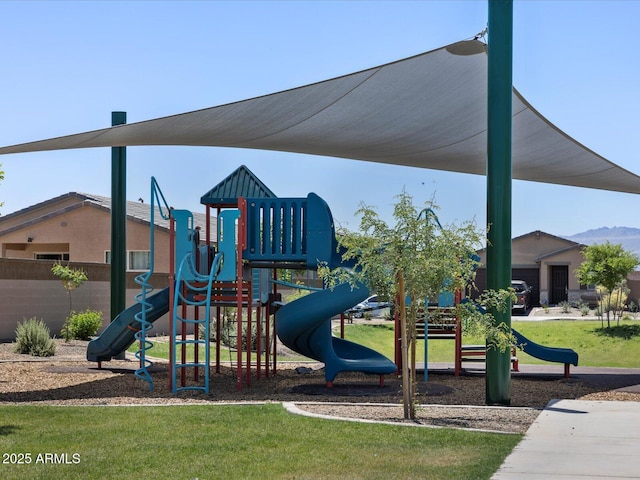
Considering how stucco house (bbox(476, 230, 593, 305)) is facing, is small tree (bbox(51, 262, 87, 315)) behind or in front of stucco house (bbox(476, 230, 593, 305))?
in front

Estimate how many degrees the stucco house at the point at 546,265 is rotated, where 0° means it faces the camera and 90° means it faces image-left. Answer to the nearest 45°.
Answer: approximately 0°

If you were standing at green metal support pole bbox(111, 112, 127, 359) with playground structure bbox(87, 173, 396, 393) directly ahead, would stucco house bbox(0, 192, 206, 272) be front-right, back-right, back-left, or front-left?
back-left

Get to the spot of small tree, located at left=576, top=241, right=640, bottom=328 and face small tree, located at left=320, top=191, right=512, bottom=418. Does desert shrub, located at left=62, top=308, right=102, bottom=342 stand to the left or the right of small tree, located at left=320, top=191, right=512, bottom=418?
right

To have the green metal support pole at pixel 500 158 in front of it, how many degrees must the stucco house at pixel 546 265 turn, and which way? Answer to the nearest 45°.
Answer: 0° — it already faces it

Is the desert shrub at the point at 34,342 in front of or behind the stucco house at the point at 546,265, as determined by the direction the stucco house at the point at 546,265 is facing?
in front

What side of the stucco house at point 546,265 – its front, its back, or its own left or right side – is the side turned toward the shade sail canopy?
front

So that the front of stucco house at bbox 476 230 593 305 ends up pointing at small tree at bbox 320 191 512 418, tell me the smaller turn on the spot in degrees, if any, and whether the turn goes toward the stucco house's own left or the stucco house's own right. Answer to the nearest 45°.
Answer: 0° — it already faces it
